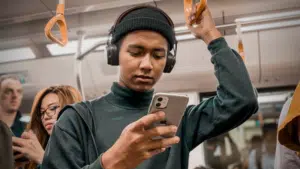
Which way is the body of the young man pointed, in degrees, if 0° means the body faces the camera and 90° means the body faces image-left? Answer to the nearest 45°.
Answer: approximately 0°

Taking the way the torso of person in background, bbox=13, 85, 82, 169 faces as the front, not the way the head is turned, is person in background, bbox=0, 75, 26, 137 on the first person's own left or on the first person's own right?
on the first person's own right

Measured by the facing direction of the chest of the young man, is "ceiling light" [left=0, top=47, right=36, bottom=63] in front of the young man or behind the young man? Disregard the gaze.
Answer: behind

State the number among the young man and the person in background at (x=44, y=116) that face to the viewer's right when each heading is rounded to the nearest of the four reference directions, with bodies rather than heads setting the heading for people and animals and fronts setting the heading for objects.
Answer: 0

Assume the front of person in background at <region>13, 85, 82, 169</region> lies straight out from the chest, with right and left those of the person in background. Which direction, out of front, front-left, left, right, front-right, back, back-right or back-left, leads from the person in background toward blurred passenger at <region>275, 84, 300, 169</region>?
left

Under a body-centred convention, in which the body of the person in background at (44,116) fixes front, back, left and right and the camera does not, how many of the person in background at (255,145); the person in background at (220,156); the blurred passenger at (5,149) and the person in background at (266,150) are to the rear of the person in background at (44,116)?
3

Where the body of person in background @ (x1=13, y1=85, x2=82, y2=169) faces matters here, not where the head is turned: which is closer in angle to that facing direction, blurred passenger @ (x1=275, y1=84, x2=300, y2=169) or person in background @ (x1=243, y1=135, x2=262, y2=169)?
the blurred passenger

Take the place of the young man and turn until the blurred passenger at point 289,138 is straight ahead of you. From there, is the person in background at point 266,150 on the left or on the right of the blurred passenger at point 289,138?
left

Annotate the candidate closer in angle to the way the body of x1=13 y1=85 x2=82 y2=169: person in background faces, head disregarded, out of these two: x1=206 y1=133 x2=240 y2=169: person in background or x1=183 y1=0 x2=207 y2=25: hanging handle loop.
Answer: the hanging handle loop

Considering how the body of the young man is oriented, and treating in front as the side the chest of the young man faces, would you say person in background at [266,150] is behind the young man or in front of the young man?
behind

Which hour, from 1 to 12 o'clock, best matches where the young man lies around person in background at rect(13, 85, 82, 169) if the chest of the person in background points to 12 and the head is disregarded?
The young man is roughly at 10 o'clock from the person in background.
